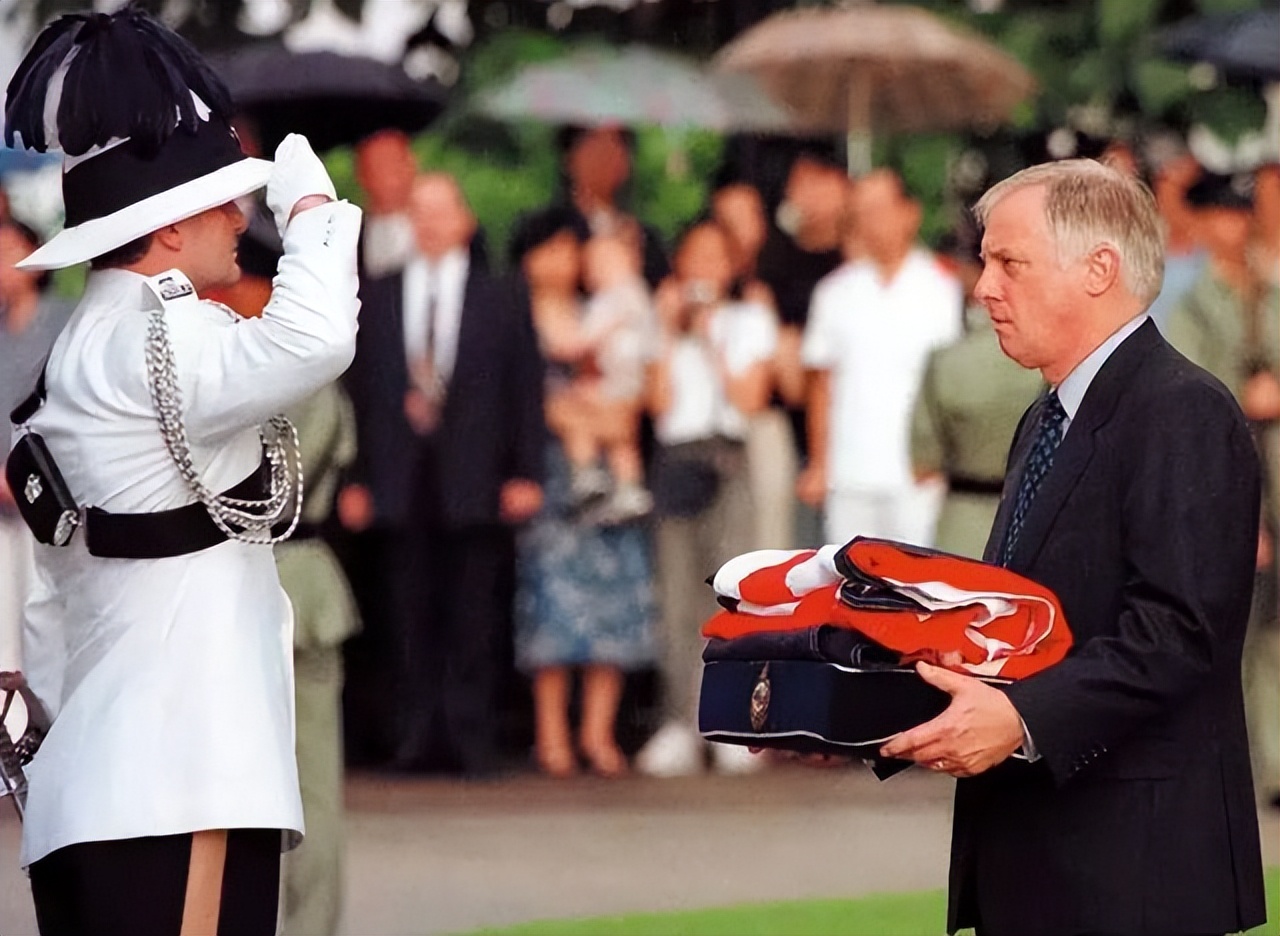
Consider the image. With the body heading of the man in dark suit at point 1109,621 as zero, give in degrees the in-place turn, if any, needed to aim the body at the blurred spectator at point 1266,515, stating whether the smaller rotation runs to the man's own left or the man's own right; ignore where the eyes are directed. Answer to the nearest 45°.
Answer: approximately 90° to the man's own right

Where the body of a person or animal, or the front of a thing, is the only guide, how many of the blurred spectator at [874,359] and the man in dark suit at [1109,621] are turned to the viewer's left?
1

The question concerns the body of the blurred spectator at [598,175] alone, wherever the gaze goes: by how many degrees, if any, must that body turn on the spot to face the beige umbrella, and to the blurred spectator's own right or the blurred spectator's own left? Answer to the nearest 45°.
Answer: approximately 90° to the blurred spectator's own left

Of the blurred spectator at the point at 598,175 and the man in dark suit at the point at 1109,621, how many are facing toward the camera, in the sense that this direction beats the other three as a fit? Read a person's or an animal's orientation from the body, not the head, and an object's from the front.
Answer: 1

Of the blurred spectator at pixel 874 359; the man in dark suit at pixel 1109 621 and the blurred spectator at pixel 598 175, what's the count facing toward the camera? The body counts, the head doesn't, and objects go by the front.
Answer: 2

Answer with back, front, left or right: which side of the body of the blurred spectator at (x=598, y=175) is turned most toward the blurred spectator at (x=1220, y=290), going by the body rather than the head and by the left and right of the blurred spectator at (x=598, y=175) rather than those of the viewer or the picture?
left

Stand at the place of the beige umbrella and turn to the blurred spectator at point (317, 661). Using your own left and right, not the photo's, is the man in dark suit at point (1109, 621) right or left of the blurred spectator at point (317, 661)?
left

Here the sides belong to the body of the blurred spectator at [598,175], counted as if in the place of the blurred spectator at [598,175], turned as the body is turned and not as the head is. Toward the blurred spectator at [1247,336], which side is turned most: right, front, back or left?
left

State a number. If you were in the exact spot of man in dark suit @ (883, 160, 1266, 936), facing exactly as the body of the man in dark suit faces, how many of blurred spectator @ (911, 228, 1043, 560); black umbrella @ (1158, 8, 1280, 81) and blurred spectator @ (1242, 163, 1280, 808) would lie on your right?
3

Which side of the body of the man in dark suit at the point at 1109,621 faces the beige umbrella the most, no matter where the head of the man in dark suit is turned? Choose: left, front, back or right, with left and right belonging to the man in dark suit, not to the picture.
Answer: right

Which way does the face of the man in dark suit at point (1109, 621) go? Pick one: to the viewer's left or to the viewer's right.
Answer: to the viewer's left

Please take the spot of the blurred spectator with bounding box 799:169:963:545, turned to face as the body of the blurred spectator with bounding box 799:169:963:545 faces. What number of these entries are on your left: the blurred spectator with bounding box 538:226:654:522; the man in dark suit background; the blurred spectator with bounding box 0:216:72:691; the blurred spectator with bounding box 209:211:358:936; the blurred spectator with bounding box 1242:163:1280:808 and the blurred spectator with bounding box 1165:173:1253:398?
2

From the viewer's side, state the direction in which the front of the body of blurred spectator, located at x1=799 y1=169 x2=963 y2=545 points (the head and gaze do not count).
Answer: toward the camera
